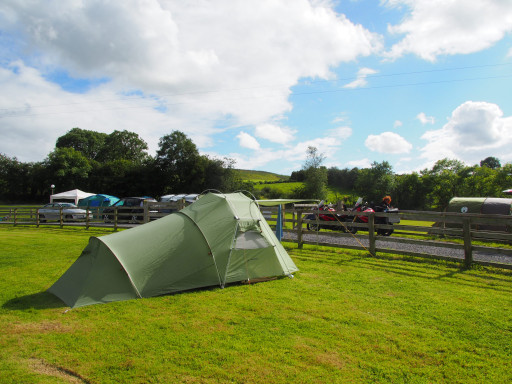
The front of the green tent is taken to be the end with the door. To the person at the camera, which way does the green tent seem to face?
facing away from the viewer and to the right of the viewer

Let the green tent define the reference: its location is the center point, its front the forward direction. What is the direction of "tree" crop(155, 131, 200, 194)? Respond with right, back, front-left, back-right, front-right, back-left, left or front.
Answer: front-left

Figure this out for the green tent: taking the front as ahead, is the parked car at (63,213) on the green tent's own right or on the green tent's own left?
on the green tent's own left

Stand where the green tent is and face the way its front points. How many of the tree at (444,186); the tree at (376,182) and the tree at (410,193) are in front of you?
3

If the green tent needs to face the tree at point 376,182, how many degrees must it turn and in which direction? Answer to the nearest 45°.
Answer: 0° — it already faces it

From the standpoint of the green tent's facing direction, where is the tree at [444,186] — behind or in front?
in front

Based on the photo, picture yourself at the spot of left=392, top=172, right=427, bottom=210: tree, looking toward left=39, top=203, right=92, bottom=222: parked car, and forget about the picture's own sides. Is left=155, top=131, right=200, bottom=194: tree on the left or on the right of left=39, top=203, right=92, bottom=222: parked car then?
right

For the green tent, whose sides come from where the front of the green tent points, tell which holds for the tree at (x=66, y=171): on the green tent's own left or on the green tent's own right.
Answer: on the green tent's own left
